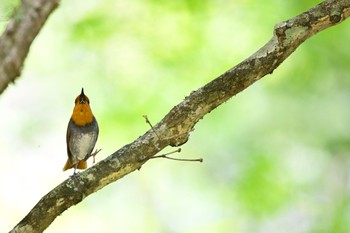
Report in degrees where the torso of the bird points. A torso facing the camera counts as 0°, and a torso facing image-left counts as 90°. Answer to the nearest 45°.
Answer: approximately 0°
